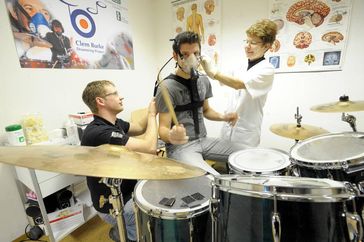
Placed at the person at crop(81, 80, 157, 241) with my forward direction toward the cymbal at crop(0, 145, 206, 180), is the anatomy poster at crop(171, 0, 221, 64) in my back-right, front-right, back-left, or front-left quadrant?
back-left

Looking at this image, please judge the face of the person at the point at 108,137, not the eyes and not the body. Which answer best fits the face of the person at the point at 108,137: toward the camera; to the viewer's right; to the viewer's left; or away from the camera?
to the viewer's right

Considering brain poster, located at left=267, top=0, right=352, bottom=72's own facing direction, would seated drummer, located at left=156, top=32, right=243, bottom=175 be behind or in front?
in front

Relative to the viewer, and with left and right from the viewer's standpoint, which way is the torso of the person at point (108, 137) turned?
facing to the right of the viewer

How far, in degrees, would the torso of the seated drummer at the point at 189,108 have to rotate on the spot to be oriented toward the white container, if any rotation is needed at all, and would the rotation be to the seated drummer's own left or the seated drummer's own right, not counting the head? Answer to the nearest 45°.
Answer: approximately 135° to the seated drummer's own right

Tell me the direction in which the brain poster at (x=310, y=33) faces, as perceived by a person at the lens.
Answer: facing the viewer

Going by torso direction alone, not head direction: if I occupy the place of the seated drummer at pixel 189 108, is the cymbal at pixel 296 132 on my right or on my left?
on my left

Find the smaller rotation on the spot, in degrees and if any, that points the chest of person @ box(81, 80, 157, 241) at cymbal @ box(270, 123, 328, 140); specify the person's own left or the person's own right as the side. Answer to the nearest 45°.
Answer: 0° — they already face it

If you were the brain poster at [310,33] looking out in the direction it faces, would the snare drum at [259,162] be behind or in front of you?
in front

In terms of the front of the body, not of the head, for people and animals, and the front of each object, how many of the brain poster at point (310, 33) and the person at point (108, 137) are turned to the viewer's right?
1

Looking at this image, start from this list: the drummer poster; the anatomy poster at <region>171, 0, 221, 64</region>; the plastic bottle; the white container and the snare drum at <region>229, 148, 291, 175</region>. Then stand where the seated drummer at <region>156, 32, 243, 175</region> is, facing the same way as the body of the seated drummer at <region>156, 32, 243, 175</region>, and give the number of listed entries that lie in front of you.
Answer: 1

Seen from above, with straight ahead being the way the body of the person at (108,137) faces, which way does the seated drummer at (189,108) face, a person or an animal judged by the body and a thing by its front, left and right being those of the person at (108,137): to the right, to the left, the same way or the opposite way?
to the right
